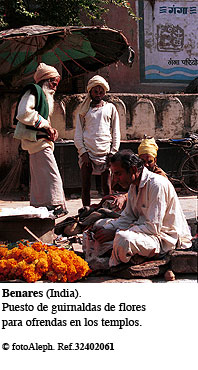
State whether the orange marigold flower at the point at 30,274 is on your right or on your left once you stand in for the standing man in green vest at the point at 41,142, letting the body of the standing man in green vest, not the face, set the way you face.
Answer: on your right

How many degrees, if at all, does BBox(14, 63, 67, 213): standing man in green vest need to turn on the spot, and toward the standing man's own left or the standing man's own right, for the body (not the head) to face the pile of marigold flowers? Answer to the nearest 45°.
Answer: approximately 90° to the standing man's own right

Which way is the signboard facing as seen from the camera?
toward the camera

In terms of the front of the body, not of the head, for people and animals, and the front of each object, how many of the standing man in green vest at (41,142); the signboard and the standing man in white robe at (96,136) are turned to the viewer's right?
1

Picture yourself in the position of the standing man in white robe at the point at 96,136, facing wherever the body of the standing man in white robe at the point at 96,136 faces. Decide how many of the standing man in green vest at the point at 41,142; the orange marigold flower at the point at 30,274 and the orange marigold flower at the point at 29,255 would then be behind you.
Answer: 0

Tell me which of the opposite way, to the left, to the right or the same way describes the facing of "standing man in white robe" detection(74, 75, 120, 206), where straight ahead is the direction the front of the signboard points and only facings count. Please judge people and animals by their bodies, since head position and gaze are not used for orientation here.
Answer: the same way

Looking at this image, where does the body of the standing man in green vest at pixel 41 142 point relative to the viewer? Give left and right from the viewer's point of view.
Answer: facing to the right of the viewer

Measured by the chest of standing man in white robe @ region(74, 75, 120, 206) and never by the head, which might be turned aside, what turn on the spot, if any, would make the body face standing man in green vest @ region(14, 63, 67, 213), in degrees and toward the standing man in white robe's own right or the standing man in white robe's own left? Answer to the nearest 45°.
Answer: approximately 45° to the standing man in white robe's own right

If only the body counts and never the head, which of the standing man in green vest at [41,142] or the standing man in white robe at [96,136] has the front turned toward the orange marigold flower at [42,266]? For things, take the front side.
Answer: the standing man in white robe at [96,136]

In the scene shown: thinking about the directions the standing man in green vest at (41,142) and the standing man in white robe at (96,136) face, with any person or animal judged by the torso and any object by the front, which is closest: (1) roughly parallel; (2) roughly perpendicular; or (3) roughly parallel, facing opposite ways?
roughly perpendicular

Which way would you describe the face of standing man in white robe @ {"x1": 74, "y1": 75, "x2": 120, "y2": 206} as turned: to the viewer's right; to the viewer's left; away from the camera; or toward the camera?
toward the camera

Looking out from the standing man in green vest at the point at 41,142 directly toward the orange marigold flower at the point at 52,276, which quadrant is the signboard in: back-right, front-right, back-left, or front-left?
back-left

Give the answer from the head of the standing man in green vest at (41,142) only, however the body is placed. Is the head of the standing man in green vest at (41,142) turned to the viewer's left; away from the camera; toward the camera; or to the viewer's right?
to the viewer's right

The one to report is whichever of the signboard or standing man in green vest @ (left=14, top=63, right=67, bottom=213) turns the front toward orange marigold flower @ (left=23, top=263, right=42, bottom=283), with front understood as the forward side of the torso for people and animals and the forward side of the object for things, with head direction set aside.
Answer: the signboard

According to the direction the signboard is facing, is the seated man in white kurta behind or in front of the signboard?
in front

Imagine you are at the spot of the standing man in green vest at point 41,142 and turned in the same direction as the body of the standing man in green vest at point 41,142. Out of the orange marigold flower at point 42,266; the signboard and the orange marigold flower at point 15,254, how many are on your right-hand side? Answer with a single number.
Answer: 2

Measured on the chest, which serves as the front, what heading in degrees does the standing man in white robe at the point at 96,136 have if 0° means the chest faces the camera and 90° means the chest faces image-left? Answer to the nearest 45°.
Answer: approximately 0°

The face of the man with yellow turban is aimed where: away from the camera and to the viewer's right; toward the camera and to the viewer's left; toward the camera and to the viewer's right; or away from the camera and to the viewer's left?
toward the camera and to the viewer's left
